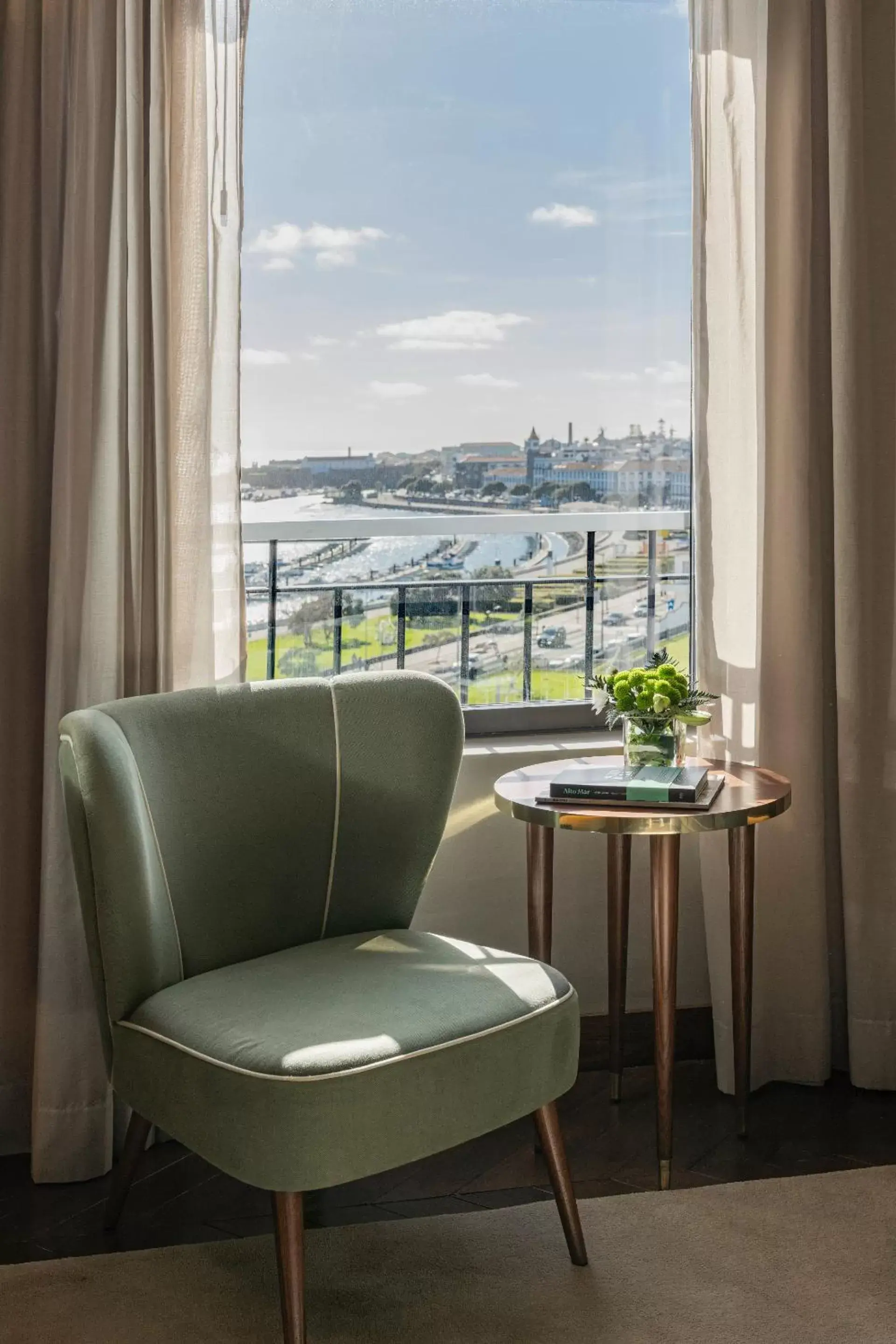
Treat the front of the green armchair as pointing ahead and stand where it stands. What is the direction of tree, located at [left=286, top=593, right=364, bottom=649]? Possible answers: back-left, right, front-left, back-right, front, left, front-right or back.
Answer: back-left

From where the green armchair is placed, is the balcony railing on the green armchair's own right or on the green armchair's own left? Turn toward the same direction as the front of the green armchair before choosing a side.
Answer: on the green armchair's own left

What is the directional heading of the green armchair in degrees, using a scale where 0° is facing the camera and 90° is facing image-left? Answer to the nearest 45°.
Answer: approximately 315°
